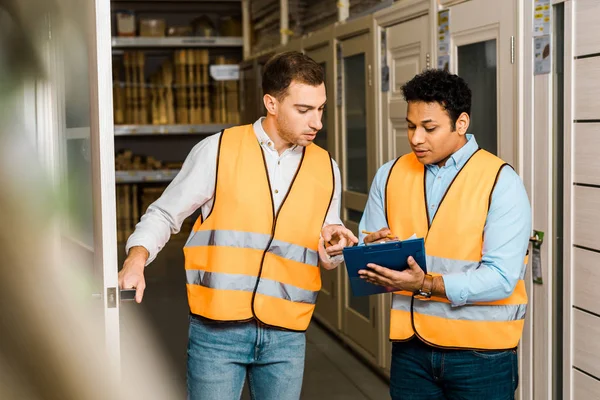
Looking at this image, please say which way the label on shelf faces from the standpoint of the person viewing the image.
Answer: facing the viewer

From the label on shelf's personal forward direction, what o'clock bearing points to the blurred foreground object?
The blurred foreground object is roughly at 12 o'clock from the label on shelf.
